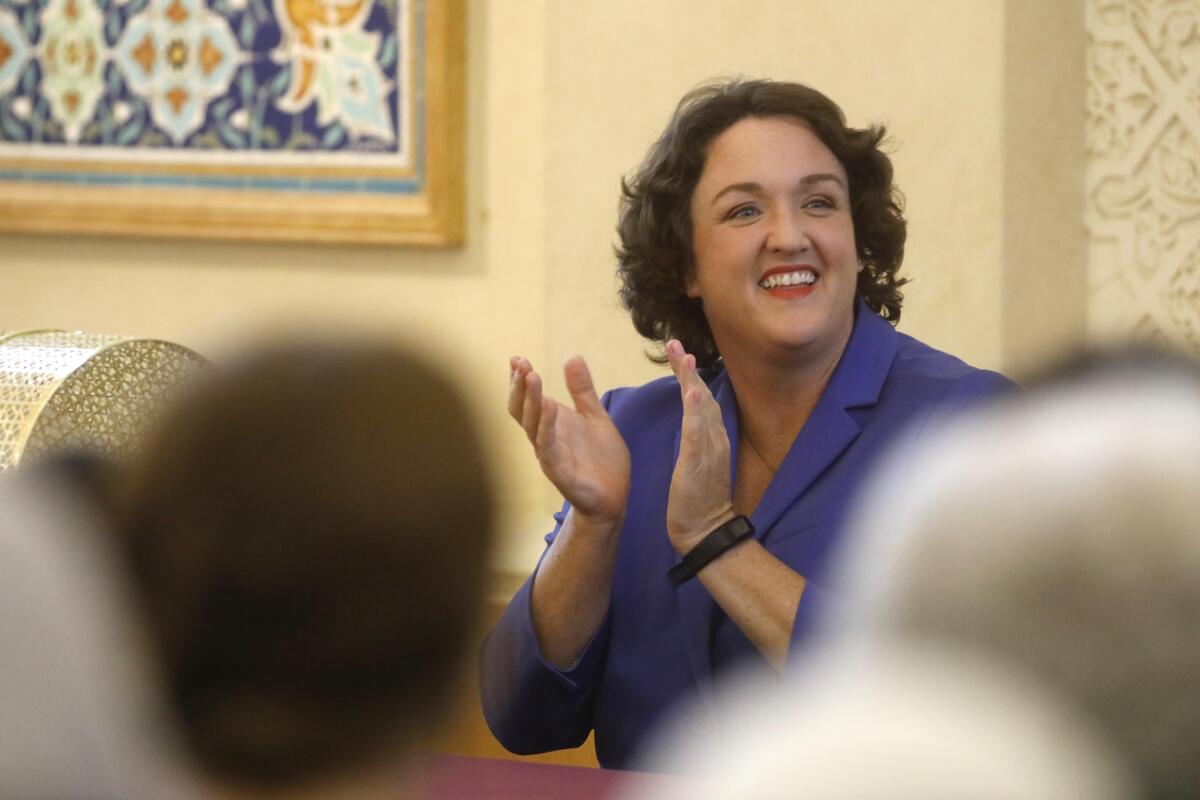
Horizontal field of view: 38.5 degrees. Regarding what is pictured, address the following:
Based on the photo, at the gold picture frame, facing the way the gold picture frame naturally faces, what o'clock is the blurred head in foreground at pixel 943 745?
The blurred head in foreground is roughly at 12 o'clock from the gold picture frame.

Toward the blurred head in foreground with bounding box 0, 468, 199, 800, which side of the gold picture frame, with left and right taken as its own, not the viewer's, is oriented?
front

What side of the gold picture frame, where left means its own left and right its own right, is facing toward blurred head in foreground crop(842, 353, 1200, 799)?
front

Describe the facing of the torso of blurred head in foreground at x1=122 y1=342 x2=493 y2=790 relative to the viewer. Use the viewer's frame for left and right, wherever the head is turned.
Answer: facing away from the viewer

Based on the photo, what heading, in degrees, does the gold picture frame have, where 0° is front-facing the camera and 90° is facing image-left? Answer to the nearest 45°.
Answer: approximately 0°
